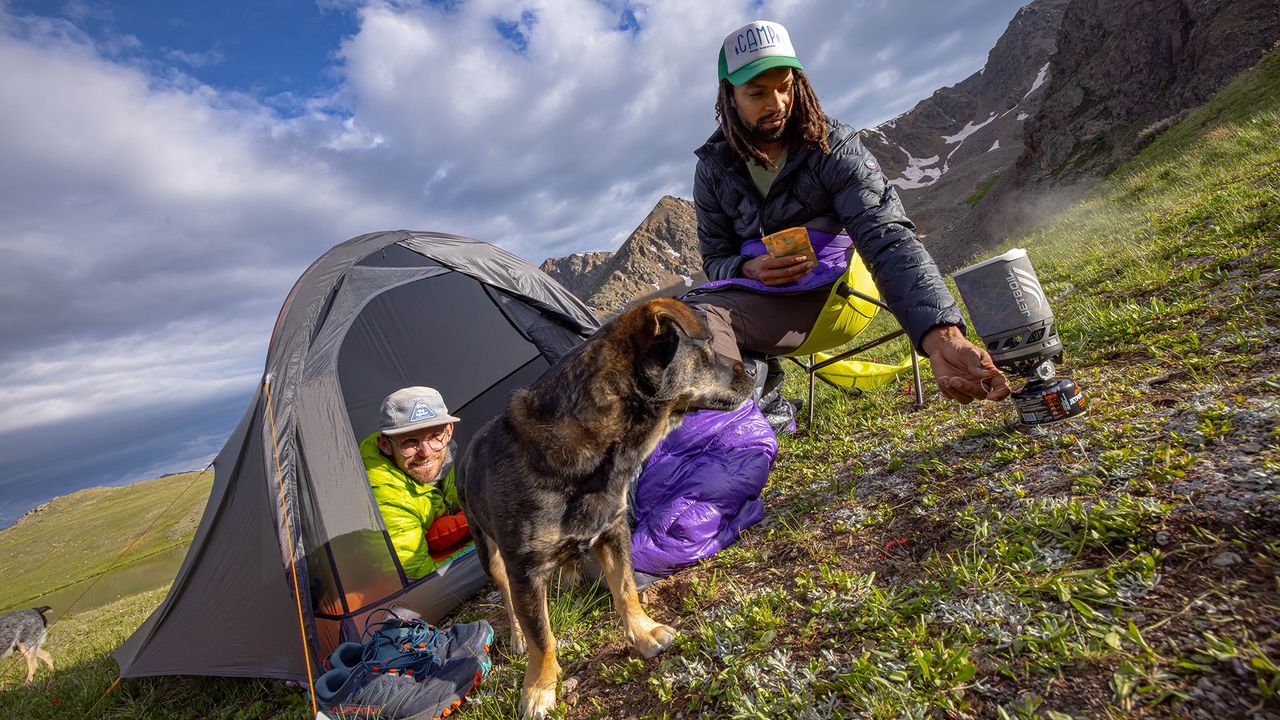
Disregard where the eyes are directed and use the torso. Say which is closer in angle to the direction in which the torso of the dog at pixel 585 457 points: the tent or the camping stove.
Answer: the camping stove

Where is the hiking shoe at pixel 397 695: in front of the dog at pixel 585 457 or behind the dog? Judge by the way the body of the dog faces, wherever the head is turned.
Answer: behind

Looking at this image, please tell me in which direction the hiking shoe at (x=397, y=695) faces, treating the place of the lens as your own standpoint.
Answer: facing to the right of the viewer

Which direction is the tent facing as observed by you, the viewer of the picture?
facing the viewer and to the right of the viewer

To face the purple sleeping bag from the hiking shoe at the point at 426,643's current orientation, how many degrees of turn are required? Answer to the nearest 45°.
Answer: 0° — it already faces it

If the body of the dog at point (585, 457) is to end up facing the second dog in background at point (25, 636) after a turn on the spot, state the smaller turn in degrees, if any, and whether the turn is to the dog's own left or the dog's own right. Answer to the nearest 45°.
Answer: approximately 180°

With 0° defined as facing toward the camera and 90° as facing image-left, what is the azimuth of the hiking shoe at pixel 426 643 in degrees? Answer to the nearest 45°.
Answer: approximately 270°

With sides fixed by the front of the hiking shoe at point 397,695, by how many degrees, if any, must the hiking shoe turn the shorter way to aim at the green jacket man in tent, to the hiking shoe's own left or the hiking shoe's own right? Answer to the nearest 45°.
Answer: approximately 90° to the hiking shoe's own left
